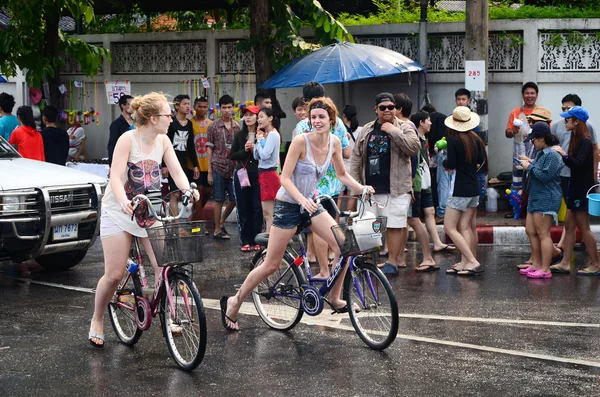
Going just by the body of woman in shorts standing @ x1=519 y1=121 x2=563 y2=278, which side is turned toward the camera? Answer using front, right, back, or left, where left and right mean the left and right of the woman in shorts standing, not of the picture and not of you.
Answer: left

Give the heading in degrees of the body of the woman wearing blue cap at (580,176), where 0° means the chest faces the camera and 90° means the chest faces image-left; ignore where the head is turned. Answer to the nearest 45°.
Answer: approximately 90°

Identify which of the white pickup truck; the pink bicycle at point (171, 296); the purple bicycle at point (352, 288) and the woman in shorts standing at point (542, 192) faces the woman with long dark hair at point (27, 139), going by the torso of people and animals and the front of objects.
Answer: the woman in shorts standing

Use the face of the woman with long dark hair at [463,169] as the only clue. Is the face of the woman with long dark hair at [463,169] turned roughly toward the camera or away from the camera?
away from the camera

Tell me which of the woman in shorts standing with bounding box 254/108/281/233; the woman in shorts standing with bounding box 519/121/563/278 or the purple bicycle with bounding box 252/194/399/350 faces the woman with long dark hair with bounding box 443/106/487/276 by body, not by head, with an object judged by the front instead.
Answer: the woman in shorts standing with bounding box 519/121/563/278

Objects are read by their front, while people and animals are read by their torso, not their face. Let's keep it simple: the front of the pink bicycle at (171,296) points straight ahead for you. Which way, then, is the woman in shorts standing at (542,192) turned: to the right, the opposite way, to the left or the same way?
the opposite way

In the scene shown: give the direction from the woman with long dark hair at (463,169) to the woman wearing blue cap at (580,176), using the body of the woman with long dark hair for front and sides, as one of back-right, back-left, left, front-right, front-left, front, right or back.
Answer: back-right

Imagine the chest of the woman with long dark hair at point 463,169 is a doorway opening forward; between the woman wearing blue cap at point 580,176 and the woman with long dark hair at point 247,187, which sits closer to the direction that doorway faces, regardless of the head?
the woman with long dark hair

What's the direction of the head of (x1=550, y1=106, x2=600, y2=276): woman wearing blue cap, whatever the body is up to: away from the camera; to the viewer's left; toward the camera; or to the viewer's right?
to the viewer's left
